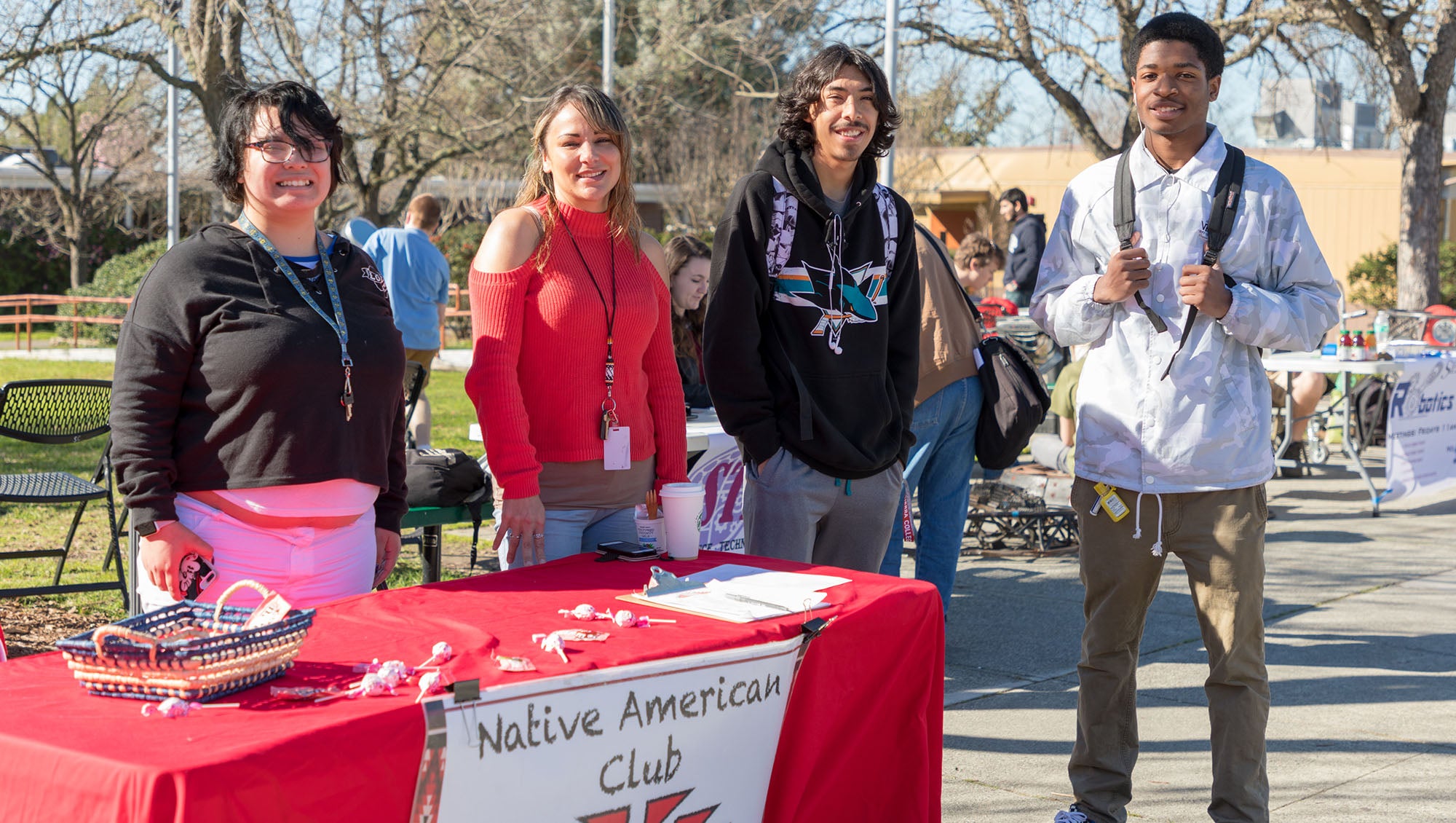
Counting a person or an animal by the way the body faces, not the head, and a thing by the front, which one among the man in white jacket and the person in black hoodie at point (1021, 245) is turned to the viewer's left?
the person in black hoodie

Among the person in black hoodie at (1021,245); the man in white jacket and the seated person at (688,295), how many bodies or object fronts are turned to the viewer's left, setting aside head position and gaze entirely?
1

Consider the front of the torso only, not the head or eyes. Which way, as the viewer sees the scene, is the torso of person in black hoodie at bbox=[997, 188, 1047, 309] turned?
to the viewer's left

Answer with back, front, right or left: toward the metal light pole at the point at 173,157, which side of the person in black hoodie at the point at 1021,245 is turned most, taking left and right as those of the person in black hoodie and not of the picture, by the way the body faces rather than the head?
front

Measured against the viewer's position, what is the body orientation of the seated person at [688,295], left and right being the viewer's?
facing the viewer and to the right of the viewer

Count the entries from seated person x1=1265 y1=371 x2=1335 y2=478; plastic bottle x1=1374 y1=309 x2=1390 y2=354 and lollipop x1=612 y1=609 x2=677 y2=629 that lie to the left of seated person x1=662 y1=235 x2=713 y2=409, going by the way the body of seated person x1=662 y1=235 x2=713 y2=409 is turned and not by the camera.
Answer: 2

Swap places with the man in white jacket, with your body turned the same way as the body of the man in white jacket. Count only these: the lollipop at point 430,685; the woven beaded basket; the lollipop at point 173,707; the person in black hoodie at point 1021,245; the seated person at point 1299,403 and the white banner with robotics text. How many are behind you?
3
